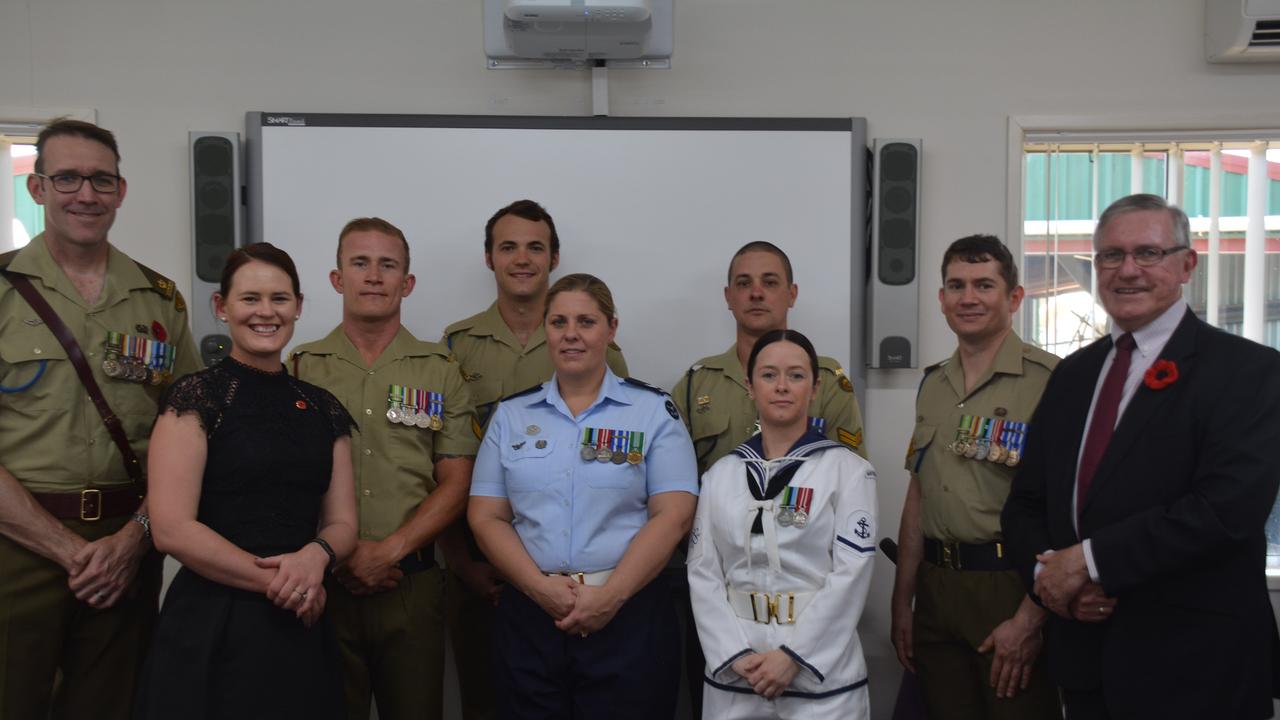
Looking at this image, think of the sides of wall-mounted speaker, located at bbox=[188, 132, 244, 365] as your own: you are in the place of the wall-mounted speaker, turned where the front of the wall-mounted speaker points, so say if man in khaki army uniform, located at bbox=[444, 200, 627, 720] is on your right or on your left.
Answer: on your left

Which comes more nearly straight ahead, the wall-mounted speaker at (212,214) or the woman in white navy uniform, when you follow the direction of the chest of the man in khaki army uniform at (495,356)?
the woman in white navy uniform

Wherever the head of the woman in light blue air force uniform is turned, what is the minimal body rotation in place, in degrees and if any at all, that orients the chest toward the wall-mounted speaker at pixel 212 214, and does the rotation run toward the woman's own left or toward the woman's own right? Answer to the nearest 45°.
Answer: approximately 135° to the woman's own right

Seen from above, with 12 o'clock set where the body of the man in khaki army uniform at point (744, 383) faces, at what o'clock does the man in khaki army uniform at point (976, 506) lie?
the man in khaki army uniform at point (976, 506) is roughly at 10 o'clock from the man in khaki army uniform at point (744, 383).

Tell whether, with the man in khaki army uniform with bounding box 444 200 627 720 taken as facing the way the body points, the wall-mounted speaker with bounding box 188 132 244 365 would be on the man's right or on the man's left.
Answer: on the man's right

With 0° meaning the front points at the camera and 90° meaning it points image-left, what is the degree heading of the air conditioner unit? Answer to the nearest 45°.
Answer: approximately 0°
